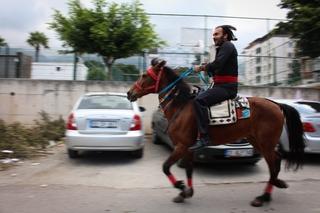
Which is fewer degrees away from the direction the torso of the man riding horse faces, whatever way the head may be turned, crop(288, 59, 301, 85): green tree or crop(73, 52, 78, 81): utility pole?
the utility pole

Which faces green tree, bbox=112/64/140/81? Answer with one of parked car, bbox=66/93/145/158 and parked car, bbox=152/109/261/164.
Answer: parked car, bbox=66/93/145/158

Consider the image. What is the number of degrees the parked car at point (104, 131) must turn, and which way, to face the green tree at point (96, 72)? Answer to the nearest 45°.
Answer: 0° — it already faces it

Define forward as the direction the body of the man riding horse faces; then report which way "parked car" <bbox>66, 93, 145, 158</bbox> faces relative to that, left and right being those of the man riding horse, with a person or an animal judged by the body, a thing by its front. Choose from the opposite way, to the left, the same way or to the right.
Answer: to the right

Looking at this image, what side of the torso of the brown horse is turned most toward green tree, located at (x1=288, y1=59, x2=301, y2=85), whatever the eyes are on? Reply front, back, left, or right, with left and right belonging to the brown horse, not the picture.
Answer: right

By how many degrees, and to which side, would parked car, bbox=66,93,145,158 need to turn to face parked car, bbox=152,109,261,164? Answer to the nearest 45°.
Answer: approximately 135° to its right

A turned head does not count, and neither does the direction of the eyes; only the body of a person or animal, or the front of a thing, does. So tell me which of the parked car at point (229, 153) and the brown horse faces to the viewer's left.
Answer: the brown horse

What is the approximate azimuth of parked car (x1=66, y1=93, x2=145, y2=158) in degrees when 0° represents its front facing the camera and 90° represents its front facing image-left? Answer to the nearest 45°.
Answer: approximately 180°

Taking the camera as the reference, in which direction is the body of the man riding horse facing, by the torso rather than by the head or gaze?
to the viewer's left

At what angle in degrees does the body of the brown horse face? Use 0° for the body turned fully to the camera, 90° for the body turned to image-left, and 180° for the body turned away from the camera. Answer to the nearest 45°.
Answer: approximately 90°
